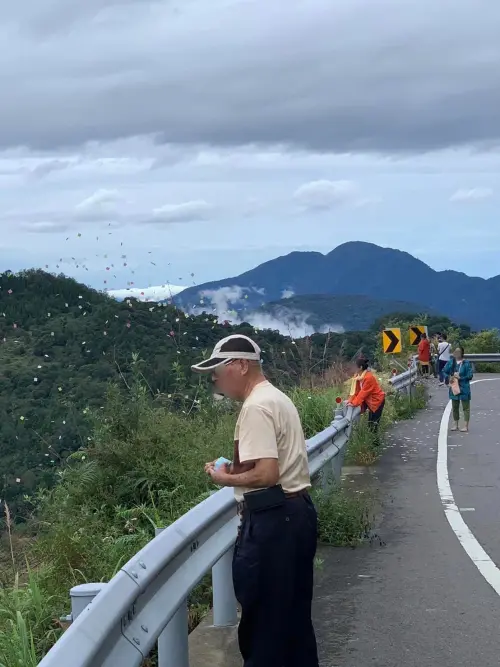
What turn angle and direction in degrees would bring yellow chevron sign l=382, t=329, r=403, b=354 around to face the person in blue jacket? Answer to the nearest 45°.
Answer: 0° — it already faces them

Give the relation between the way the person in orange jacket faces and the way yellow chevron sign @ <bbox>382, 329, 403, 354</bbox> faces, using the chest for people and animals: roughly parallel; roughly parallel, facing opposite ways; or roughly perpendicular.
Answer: roughly perpendicular

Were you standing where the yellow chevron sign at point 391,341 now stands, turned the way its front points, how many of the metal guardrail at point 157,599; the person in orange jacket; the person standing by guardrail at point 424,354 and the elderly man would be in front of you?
3

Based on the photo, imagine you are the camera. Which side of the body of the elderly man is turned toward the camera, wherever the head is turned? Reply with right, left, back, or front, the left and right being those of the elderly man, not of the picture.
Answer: left

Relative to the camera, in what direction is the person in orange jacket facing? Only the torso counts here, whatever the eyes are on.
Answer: to the viewer's left

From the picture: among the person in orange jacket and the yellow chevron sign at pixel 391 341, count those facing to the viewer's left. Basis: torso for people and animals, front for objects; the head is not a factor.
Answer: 1

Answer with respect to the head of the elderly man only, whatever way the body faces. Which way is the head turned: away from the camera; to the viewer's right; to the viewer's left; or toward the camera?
to the viewer's left

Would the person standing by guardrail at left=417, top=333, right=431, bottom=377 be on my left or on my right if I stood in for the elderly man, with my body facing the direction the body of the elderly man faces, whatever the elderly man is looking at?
on my right

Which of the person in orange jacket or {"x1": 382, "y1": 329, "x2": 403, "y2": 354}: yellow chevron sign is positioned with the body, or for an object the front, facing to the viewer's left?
the person in orange jacket

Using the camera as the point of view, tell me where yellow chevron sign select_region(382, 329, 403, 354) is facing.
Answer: facing the viewer

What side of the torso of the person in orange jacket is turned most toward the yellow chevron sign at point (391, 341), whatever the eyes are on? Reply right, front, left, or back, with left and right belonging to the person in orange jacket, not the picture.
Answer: right

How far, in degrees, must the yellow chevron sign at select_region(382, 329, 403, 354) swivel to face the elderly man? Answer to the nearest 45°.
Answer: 0° — it already faces them

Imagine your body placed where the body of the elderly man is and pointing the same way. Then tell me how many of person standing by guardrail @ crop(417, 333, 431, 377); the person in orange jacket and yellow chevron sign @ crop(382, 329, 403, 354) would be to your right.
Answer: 3

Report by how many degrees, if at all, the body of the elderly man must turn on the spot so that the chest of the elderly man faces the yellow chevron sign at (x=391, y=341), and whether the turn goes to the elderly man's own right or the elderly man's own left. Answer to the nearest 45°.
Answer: approximately 90° to the elderly man's own right
